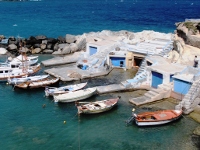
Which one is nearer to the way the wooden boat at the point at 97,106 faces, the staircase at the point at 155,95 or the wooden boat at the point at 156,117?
the staircase
